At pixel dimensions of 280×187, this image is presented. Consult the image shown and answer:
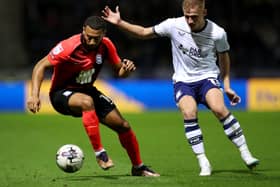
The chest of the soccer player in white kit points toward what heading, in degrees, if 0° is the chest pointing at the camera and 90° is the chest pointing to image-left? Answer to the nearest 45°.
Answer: approximately 0°

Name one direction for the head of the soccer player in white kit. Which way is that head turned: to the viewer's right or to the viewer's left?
to the viewer's left

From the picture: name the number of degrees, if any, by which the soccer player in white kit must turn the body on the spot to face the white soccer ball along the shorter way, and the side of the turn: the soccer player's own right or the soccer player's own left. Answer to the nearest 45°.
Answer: approximately 90° to the soccer player's own right
